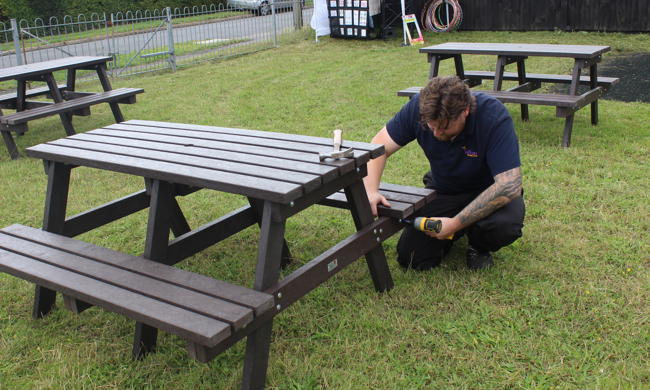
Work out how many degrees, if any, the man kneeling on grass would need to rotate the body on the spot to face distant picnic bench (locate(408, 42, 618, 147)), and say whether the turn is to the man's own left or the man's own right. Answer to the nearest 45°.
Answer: approximately 135° to the man's own right

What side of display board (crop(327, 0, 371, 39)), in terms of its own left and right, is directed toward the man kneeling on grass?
front

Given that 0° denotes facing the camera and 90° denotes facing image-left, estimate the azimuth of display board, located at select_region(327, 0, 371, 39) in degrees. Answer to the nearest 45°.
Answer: approximately 0°

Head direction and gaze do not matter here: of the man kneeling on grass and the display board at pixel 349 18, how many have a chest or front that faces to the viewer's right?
0

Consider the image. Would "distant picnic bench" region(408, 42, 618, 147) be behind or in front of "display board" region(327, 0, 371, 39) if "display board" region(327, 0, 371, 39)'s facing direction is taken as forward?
in front

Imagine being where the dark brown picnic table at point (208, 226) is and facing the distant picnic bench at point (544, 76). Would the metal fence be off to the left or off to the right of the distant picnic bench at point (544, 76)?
left

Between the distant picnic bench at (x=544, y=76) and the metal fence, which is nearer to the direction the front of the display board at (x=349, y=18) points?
the distant picnic bench

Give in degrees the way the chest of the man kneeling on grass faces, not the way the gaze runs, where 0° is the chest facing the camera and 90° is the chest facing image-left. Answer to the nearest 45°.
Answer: approximately 45°

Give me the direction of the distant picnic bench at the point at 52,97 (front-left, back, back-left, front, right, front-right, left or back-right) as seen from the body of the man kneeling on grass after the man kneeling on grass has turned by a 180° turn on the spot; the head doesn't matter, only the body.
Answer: left

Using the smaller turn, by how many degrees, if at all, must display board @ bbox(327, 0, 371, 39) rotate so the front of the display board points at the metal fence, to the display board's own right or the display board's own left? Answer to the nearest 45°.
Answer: approximately 90° to the display board's own right

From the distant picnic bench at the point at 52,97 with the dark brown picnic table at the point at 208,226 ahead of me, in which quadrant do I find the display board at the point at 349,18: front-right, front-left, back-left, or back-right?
back-left

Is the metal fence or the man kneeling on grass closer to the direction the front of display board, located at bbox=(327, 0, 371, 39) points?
the man kneeling on grass

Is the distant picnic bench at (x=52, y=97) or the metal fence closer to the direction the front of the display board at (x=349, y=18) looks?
the distant picnic bench
